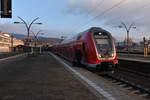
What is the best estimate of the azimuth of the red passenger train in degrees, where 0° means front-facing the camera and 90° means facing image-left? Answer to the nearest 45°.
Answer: approximately 315°

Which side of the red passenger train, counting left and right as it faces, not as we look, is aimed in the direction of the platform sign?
right
